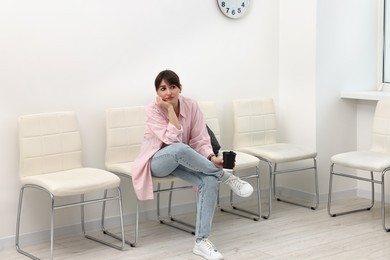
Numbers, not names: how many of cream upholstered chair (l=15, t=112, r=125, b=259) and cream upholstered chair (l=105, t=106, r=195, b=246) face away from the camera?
0

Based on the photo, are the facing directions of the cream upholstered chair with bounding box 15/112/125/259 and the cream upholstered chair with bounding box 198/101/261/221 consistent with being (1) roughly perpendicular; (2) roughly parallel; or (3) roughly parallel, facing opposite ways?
roughly parallel

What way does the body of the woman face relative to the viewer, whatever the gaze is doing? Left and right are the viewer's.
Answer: facing the viewer and to the right of the viewer

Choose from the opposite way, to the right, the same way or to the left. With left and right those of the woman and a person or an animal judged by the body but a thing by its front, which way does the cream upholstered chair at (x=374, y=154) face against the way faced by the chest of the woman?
to the right

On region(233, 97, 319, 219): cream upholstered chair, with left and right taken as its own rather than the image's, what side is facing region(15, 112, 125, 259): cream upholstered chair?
right

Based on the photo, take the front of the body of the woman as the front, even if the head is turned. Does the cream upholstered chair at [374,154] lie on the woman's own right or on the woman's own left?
on the woman's own left

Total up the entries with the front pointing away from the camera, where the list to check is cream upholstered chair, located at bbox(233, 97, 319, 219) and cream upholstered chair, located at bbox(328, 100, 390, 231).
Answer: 0

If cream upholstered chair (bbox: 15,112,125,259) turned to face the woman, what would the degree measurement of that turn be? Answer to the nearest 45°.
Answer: approximately 45° to its left

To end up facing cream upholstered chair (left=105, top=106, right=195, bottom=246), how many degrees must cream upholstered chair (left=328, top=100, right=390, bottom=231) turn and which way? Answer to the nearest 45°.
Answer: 0° — it already faces it

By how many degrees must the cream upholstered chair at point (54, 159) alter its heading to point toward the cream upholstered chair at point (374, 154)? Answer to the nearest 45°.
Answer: approximately 45° to its left
